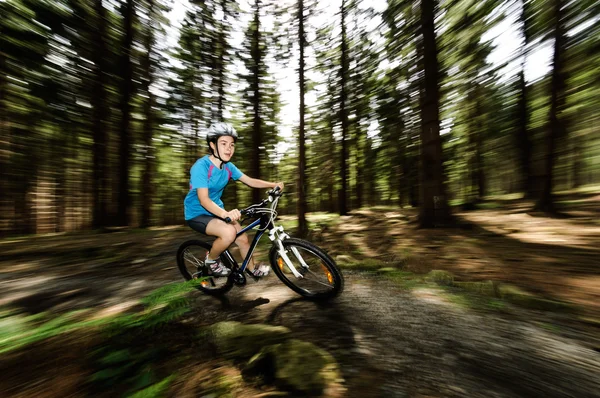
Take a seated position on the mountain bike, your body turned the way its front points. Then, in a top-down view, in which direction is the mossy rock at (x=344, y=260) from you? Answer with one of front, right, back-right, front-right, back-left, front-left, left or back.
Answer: left

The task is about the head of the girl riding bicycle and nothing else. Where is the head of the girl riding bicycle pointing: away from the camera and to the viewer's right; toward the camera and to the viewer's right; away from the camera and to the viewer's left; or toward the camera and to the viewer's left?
toward the camera and to the viewer's right

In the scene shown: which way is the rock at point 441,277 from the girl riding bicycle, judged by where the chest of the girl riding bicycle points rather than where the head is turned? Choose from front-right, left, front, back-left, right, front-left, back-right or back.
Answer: front-left

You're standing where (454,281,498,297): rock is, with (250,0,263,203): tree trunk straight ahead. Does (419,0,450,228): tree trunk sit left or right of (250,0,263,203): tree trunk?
right

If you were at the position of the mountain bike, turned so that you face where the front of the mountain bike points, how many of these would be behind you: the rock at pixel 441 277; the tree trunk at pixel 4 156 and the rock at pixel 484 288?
1

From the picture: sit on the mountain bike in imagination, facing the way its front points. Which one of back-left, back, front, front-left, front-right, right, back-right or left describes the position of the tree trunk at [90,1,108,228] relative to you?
back

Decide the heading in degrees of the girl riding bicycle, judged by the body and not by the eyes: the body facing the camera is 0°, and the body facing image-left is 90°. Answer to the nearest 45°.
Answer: approximately 315°

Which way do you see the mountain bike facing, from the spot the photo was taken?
facing the viewer and to the right of the viewer

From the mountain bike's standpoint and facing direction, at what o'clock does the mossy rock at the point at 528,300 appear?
The mossy rock is roughly at 11 o'clock from the mountain bike.

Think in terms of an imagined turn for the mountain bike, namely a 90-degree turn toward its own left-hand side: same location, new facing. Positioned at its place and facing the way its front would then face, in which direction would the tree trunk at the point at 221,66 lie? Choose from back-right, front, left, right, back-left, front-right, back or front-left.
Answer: front-left

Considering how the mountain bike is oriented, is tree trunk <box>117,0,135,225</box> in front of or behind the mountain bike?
behind

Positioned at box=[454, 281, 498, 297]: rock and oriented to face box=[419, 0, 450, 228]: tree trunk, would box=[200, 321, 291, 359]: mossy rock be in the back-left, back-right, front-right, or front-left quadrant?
back-left

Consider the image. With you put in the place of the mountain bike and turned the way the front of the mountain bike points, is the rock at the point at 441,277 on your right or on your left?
on your left
